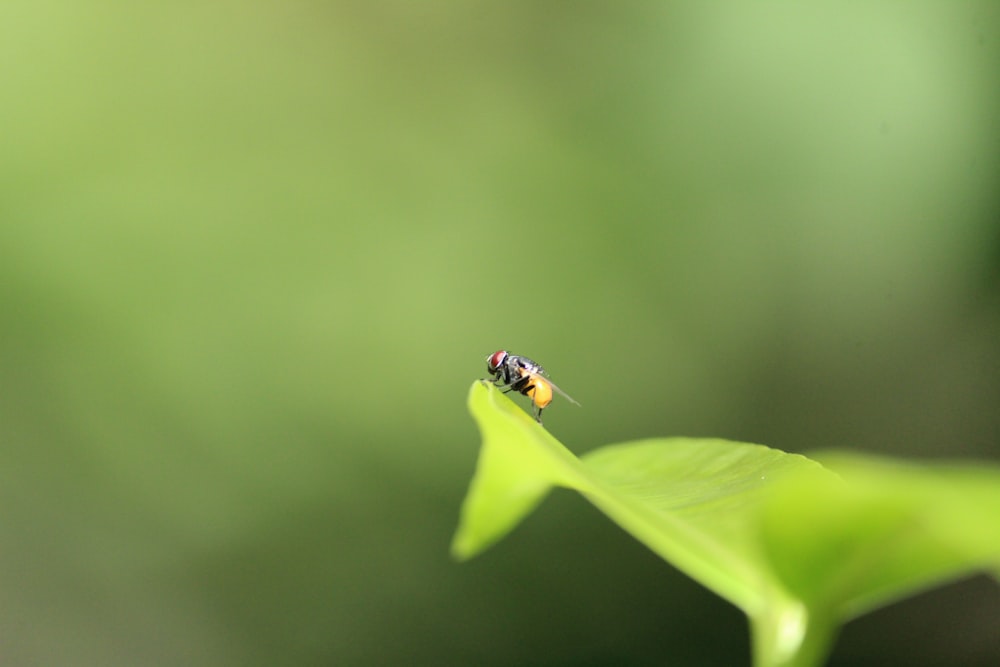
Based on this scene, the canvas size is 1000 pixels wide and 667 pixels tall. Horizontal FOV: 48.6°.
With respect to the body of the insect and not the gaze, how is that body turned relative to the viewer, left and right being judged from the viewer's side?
facing to the left of the viewer
